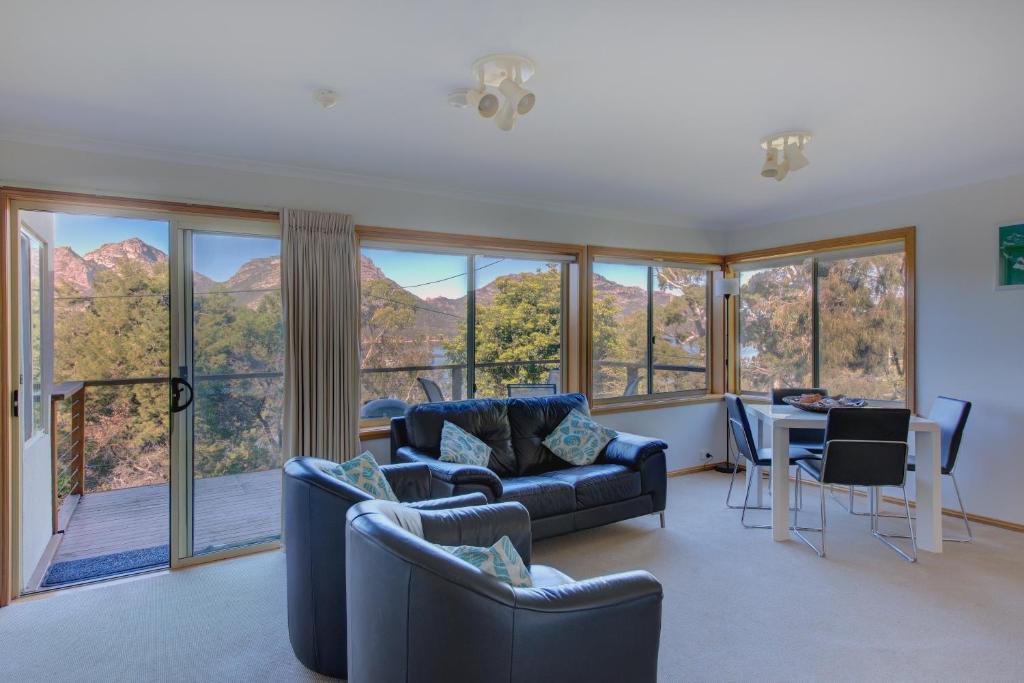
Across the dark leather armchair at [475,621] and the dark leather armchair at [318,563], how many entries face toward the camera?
0

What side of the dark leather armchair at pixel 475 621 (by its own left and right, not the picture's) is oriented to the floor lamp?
front

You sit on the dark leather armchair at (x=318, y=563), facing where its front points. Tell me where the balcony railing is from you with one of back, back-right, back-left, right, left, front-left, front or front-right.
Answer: back-left

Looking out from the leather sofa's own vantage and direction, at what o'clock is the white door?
The white door is roughly at 4 o'clock from the leather sofa.

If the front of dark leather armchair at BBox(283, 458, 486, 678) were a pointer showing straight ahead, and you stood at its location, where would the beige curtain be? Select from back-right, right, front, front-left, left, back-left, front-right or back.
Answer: left

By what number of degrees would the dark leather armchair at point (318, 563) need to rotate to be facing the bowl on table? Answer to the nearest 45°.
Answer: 0° — it already faces it

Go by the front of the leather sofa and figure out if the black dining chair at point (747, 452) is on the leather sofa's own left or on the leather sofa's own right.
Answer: on the leather sofa's own left

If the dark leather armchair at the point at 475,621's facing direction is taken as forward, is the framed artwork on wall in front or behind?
in front

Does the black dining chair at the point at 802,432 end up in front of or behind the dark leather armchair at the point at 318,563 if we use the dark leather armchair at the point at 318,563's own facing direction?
in front

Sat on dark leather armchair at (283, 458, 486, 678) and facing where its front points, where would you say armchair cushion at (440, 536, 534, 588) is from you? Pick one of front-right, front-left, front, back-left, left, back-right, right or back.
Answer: front-right

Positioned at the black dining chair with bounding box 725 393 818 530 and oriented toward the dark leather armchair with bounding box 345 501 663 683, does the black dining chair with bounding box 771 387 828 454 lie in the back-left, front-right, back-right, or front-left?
back-left

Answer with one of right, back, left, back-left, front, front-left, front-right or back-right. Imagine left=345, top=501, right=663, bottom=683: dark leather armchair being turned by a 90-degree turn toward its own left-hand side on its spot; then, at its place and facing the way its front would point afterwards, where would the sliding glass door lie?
front

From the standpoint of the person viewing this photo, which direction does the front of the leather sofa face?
facing the viewer and to the right of the viewer

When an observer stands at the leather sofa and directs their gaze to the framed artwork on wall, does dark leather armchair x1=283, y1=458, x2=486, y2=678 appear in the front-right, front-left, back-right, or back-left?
back-right

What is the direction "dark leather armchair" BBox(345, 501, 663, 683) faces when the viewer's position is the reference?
facing away from the viewer and to the right of the viewer

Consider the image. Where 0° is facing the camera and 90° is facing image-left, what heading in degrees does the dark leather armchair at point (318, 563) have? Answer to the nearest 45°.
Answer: approximately 270°

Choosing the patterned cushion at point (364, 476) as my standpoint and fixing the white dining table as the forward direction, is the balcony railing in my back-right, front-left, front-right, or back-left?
back-left

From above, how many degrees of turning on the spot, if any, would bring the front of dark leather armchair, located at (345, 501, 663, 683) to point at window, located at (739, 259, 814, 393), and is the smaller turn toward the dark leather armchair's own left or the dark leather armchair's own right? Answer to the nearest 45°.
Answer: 0° — it already faces it
